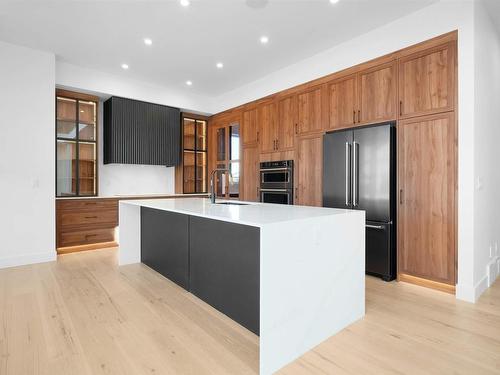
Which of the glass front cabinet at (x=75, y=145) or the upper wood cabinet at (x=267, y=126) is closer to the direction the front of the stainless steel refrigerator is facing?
the glass front cabinet

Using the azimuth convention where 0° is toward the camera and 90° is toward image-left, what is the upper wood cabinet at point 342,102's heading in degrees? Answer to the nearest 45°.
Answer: approximately 45°

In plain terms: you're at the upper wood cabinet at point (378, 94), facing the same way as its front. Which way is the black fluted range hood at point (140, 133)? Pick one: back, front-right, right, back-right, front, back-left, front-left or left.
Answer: front-right

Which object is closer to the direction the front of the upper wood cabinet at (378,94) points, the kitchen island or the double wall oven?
the kitchen island

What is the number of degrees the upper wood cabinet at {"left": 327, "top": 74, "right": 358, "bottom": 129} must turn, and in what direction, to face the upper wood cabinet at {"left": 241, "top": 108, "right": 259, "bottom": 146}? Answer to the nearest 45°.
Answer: approximately 90° to its right

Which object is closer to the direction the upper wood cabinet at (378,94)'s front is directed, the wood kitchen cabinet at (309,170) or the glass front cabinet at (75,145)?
the glass front cabinet

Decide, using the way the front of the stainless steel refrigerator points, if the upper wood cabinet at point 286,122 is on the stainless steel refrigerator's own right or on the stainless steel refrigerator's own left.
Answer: on the stainless steel refrigerator's own right

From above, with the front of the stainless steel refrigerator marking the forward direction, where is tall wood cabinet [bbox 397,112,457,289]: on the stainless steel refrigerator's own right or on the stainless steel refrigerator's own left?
on the stainless steel refrigerator's own left

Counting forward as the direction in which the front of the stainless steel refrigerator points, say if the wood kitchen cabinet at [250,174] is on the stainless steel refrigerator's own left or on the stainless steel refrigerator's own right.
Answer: on the stainless steel refrigerator's own right

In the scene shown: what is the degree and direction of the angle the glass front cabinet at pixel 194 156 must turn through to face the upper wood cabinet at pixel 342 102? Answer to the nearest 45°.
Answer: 0° — it already faces it

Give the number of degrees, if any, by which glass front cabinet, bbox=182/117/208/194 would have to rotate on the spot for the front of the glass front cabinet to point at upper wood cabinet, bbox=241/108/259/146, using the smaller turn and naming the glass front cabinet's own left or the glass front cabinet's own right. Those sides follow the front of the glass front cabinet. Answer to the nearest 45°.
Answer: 0° — it already faces it

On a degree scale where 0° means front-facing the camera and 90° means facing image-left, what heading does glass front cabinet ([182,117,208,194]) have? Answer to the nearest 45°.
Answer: approximately 315°

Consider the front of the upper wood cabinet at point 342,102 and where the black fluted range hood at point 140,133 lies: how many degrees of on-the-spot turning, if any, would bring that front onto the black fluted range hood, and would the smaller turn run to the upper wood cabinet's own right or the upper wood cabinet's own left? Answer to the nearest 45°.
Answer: approximately 45° to the upper wood cabinet's own right

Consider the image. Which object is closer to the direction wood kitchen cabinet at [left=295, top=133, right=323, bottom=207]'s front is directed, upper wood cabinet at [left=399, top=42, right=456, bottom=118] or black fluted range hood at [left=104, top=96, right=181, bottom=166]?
the black fluted range hood
